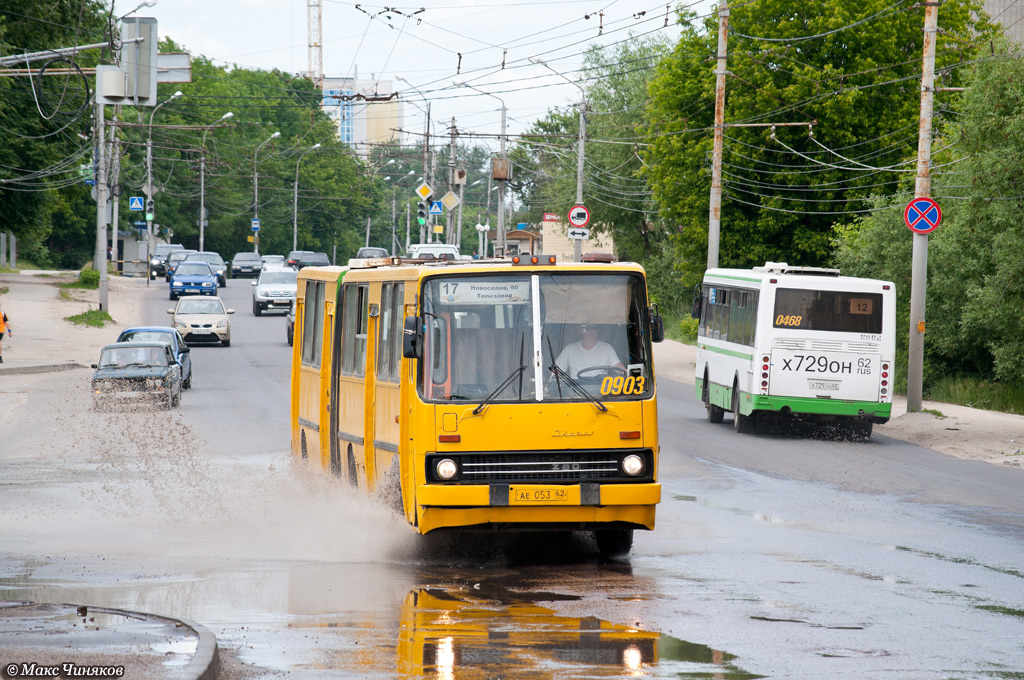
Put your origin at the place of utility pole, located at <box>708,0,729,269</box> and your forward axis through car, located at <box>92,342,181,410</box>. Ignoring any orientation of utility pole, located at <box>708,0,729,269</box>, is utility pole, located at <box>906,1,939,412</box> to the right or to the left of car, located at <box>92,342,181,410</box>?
left

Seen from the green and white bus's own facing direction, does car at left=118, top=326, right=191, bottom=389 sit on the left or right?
on its left

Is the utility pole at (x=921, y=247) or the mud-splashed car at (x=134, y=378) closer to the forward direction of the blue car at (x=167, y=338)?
the mud-splashed car

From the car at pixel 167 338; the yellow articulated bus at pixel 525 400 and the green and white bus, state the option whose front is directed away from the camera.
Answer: the green and white bus

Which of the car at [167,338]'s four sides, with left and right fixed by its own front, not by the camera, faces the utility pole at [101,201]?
back

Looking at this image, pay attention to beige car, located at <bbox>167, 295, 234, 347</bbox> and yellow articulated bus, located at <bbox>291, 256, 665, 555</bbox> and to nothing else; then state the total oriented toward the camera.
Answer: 2

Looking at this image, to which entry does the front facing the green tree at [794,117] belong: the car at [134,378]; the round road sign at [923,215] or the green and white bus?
the green and white bus

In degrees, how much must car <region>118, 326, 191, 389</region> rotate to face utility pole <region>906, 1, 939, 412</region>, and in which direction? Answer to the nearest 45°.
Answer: approximately 45° to its left

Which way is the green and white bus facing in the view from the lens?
facing away from the viewer

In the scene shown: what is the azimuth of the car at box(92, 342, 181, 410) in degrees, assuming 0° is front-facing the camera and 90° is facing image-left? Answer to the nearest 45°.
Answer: approximately 0°

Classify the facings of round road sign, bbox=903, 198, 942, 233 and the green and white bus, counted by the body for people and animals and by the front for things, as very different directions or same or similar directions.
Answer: very different directions
